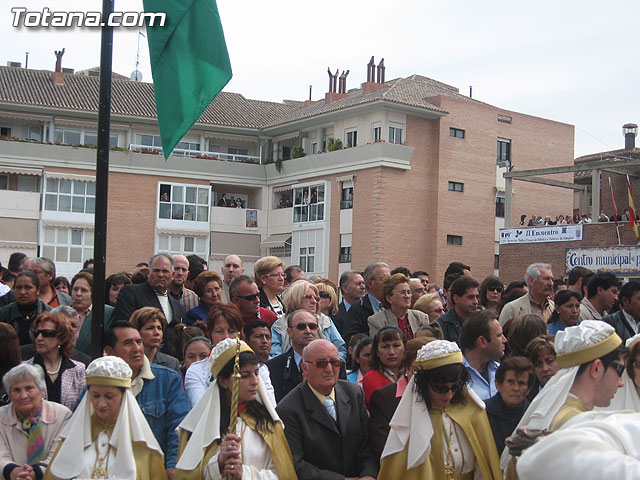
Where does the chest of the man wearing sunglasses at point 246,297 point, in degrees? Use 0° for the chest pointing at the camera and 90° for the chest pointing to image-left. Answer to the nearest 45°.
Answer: approximately 315°

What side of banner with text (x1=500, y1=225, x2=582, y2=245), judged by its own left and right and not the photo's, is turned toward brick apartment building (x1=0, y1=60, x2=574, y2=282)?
right

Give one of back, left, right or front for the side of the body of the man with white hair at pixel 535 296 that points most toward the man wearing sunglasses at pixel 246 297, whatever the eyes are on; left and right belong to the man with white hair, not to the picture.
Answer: right

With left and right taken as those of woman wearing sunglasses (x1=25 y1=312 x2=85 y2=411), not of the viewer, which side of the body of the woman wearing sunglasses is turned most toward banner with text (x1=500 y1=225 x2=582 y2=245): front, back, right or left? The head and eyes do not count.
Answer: back

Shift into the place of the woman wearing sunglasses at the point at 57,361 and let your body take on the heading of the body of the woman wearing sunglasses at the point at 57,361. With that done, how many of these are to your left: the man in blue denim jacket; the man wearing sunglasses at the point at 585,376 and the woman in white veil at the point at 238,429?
3

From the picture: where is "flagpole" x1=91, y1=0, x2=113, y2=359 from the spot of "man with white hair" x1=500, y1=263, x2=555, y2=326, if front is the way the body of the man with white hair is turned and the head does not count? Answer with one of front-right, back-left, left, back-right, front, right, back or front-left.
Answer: right
